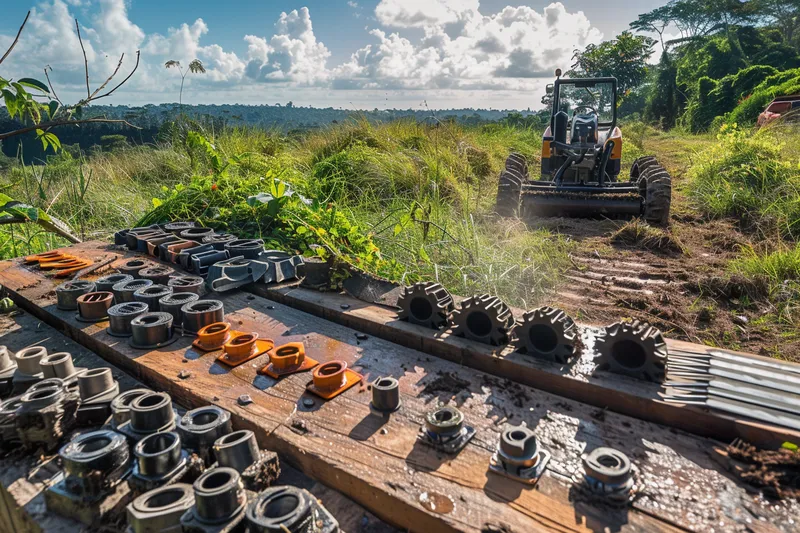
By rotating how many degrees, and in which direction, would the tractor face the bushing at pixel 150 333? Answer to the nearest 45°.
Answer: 0° — it already faces it

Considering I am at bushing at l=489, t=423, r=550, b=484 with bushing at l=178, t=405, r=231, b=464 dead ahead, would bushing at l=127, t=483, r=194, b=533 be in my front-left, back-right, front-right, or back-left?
front-left

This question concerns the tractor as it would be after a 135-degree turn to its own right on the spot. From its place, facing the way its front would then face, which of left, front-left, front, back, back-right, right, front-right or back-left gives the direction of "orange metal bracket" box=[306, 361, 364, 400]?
back-left

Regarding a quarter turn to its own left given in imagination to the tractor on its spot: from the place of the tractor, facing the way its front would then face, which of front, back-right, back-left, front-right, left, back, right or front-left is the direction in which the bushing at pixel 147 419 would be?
right

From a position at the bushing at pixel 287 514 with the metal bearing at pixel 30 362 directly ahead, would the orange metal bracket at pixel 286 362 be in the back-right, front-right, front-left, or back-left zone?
front-right

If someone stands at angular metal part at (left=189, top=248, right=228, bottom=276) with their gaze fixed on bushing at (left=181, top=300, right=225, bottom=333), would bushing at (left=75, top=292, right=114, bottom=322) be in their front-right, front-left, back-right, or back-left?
front-right

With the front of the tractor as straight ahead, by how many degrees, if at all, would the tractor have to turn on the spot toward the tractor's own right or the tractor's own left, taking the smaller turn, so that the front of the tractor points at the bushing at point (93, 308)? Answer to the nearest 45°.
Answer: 0° — it already faces it

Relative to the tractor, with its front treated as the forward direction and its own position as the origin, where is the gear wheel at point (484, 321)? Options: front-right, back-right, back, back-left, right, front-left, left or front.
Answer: front

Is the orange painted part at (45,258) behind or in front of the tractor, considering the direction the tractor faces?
in front

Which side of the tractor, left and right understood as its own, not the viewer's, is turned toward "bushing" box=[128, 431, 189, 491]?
front

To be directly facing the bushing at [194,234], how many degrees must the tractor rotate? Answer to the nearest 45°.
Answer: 0° — it already faces it

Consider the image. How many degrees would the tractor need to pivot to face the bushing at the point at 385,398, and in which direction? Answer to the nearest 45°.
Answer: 0° — it already faces it

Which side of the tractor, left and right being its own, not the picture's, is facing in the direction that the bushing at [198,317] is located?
front

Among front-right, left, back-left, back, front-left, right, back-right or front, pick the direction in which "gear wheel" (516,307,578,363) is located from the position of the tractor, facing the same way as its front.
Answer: front

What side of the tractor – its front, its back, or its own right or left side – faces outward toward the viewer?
front

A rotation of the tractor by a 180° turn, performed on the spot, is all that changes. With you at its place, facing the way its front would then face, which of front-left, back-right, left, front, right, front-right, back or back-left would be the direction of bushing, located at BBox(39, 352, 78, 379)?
back

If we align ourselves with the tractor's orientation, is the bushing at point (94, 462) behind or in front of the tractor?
in front

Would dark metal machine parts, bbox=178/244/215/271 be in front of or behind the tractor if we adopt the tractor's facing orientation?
in front

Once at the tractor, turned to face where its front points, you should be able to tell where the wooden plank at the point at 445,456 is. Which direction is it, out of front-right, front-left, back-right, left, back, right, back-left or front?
front
